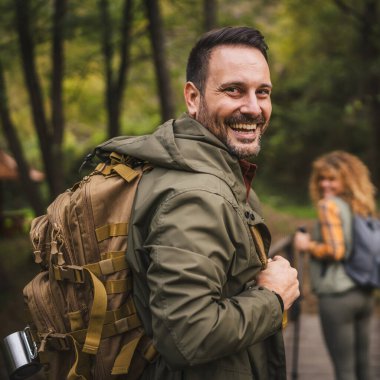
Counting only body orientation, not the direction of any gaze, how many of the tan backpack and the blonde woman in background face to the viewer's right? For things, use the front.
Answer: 0

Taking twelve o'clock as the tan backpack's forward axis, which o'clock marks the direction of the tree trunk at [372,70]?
The tree trunk is roughly at 4 o'clock from the tan backpack.

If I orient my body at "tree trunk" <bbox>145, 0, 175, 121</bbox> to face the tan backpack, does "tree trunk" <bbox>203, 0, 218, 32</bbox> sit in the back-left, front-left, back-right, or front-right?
back-left

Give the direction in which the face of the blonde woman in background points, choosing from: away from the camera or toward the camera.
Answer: toward the camera

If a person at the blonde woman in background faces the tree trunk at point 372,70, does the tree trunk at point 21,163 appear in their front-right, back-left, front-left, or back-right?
front-left

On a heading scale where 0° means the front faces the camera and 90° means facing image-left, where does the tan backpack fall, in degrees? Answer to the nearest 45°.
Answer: approximately 90°

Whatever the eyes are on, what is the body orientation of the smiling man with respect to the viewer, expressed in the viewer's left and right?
facing to the right of the viewer

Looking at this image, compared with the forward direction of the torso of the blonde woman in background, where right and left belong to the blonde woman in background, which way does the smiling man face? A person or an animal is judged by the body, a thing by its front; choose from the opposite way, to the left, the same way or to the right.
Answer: the opposite way

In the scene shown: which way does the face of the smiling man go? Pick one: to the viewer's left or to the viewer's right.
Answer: to the viewer's right

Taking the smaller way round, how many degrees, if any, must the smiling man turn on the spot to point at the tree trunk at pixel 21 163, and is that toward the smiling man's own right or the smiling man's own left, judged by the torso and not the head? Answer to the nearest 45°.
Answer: approximately 90° to the smiling man's own left
